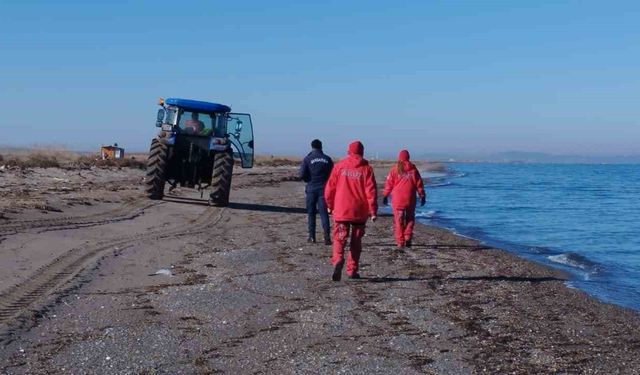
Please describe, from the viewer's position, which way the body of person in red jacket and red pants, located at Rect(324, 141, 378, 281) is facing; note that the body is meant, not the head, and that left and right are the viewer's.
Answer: facing away from the viewer

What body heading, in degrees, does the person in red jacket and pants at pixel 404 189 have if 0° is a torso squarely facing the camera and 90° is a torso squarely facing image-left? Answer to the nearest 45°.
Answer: approximately 180°

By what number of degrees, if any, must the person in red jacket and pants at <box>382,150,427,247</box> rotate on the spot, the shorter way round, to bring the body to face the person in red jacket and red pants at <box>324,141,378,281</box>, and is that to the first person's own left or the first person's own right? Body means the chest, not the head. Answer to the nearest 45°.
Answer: approximately 180°

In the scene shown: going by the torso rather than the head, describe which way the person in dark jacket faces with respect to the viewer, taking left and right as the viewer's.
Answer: facing away from the viewer

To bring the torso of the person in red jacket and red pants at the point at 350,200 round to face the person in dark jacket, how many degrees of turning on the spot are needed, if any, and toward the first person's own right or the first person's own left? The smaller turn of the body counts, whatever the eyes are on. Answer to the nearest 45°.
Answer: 0° — they already face them
